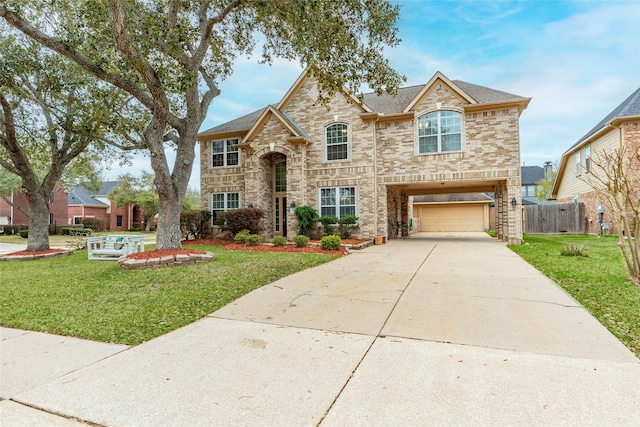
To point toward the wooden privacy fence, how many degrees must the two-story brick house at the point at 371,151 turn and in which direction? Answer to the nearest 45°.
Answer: approximately 135° to its left

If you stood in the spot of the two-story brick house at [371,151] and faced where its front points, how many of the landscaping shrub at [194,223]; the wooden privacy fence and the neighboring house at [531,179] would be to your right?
1

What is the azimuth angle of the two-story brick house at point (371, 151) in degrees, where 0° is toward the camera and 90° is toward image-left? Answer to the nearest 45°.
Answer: approximately 0°

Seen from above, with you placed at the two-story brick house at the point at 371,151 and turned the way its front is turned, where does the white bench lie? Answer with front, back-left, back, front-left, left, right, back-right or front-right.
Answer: front-right

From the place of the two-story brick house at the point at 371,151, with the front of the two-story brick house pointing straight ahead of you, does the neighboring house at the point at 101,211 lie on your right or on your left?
on your right

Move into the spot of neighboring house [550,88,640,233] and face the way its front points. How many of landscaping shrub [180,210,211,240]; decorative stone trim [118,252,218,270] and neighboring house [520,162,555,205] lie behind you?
1

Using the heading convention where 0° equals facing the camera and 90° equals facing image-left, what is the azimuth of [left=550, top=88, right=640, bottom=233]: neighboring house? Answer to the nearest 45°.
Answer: approximately 0°

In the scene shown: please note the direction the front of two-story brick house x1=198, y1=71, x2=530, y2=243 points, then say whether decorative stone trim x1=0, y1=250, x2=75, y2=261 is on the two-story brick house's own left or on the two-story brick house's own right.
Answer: on the two-story brick house's own right

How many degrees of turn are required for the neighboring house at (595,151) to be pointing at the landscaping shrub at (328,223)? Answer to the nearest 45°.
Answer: approximately 45° to its right

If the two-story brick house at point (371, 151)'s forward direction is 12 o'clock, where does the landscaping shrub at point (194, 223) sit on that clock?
The landscaping shrub is roughly at 3 o'clock from the two-story brick house.

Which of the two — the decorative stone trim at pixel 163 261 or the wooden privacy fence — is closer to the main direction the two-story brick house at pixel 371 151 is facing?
the decorative stone trim

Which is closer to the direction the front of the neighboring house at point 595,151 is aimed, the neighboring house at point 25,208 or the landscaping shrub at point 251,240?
the landscaping shrub
